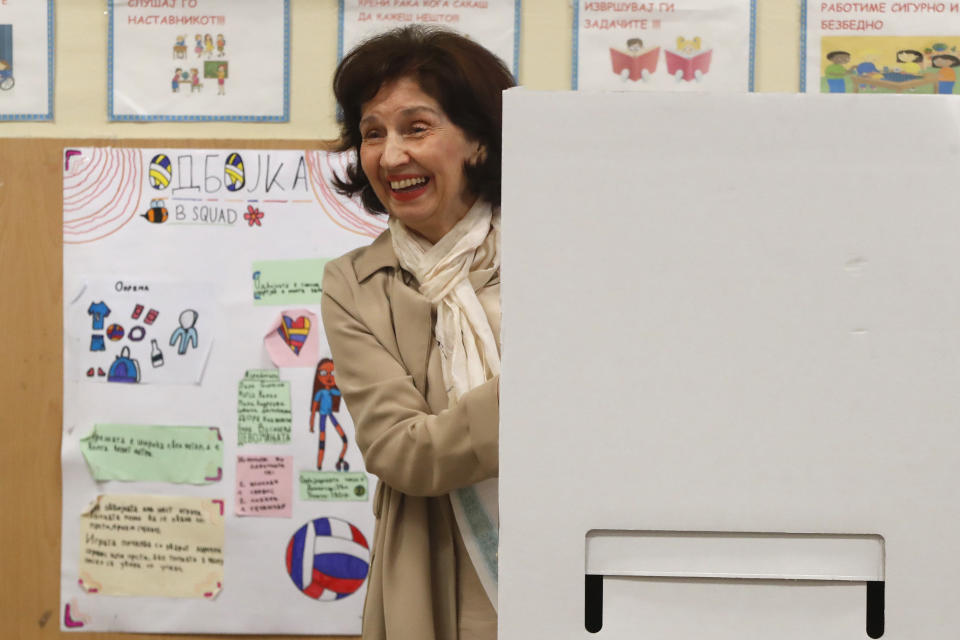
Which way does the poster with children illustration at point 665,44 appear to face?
toward the camera

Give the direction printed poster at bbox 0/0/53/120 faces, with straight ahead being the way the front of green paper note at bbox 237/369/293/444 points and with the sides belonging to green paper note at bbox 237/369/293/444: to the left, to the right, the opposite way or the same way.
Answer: the same way

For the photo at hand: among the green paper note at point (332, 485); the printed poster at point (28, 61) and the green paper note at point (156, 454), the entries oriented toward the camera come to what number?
3

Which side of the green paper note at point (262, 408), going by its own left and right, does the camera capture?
front

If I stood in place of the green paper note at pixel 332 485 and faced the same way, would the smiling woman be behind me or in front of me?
in front

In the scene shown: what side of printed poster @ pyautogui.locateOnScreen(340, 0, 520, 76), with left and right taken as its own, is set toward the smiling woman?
front

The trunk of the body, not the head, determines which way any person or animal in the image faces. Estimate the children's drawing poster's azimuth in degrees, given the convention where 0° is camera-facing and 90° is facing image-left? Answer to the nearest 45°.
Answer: approximately 0°

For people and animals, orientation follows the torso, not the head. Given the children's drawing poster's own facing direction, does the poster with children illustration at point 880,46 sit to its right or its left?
on its left

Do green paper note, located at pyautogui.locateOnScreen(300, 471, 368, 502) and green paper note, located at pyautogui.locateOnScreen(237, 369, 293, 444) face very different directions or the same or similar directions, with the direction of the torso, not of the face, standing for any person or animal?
same or similar directions

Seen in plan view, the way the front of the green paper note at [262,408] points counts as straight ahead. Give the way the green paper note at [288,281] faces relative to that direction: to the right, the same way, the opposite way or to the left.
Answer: the same way

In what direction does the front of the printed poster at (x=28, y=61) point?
toward the camera

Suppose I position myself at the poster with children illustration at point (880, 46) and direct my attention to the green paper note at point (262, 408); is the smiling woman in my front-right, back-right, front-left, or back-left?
front-left

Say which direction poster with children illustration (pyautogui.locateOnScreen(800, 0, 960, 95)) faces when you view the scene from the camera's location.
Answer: facing the viewer

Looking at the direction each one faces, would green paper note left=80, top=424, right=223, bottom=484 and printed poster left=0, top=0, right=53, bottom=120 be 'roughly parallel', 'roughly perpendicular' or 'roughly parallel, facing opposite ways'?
roughly parallel

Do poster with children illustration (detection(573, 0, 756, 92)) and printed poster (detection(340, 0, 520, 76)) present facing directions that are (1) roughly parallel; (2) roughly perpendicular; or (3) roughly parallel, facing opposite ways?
roughly parallel

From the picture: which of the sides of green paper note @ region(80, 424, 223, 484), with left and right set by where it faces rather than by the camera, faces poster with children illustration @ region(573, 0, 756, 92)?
left

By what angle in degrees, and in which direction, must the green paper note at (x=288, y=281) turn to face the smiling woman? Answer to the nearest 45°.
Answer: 0° — it already faces them
